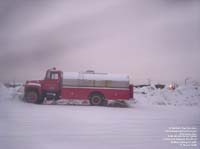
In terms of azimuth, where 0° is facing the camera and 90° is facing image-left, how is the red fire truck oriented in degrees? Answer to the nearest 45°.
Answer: approximately 90°

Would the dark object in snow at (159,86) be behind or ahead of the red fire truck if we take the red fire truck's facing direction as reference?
behind
